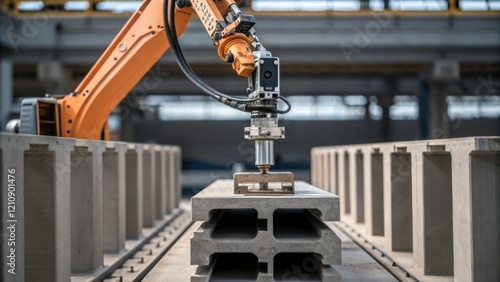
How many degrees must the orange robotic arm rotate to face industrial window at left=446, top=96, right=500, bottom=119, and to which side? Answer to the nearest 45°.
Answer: approximately 45° to its left

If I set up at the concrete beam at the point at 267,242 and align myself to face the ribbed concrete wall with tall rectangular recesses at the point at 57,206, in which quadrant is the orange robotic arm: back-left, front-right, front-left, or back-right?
front-right

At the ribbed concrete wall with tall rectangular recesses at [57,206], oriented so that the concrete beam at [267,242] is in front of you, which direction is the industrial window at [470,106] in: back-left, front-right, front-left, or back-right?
front-left

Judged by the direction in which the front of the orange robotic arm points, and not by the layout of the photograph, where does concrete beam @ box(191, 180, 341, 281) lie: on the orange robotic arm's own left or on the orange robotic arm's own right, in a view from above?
on the orange robotic arm's own right

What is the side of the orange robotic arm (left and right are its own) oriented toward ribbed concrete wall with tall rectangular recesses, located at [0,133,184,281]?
right

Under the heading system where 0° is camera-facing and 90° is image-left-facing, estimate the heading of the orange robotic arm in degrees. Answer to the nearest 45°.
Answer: approximately 270°

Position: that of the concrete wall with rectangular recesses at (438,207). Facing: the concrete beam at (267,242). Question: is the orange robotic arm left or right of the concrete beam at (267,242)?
right

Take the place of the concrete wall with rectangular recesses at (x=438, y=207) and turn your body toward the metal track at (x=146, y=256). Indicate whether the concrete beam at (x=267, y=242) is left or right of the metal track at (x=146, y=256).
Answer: left

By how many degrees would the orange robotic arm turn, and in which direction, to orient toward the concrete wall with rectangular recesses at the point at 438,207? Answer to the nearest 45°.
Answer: approximately 45° to its right
